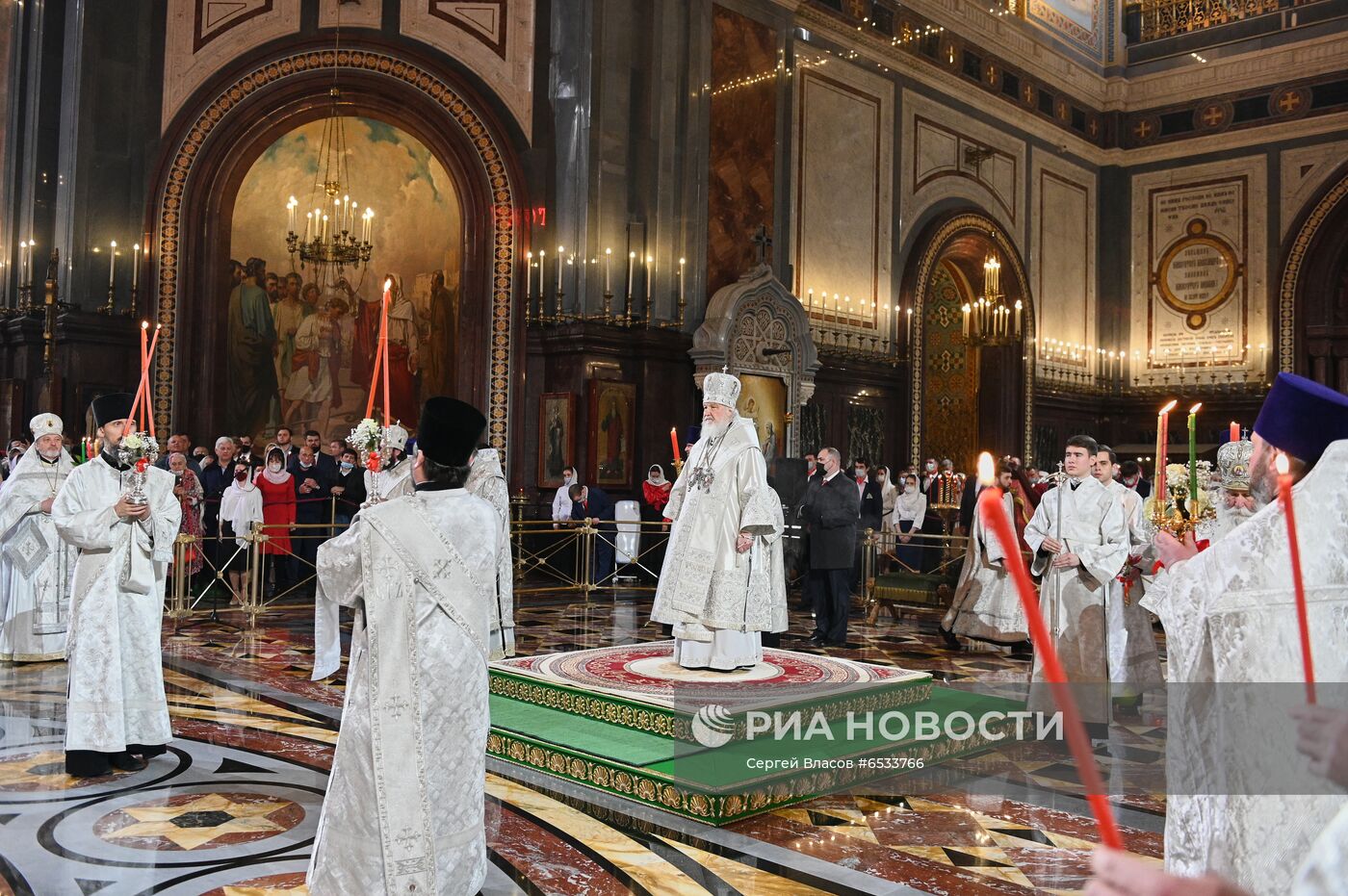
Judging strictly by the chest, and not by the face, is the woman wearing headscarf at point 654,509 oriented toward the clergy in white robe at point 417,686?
yes

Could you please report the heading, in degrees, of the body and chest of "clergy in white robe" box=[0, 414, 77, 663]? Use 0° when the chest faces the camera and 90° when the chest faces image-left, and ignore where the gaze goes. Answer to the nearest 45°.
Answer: approximately 315°

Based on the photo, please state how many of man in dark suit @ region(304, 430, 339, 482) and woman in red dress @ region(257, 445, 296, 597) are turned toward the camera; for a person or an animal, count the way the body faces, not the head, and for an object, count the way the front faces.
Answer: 2

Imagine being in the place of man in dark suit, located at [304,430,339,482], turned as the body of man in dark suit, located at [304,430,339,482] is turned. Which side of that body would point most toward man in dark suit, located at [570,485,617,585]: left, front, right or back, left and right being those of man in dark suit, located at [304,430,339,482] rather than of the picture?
left

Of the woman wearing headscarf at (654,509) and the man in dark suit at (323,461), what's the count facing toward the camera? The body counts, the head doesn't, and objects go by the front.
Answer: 2

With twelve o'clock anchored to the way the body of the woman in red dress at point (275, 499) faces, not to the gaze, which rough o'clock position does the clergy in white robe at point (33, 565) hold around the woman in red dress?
The clergy in white robe is roughly at 1 o'clock from the woman in red dress.
